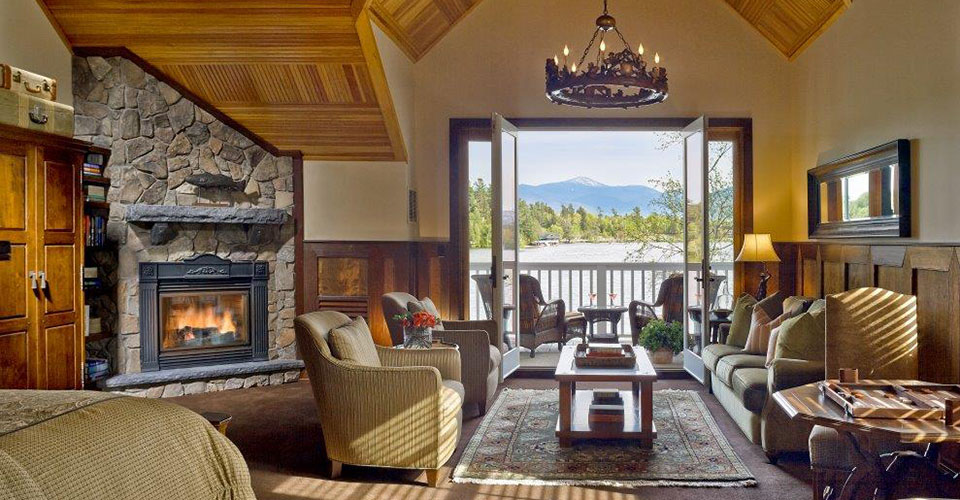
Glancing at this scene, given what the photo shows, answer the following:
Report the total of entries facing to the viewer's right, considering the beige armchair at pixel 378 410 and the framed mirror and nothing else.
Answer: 1

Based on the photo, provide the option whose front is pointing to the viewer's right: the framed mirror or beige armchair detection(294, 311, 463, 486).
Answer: the beige armchair

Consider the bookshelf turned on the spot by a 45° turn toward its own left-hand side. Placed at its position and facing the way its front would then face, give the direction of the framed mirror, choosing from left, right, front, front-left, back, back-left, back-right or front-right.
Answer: front-right

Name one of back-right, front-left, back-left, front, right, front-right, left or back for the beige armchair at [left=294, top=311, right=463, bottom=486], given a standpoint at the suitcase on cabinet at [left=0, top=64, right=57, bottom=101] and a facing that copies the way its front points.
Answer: front

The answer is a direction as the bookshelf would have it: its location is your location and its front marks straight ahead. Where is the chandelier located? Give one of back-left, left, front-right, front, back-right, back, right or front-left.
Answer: front

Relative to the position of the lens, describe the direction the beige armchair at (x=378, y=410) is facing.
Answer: facing to the right of the viewer

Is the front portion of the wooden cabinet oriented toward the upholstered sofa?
yes

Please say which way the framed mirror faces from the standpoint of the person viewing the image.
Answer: facing the viewer and to the left of the viewer

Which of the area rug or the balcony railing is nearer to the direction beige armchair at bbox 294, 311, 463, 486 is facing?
the area rug

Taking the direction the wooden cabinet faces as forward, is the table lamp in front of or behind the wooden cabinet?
in front

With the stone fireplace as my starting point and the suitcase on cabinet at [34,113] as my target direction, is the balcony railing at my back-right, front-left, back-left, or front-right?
back-left
